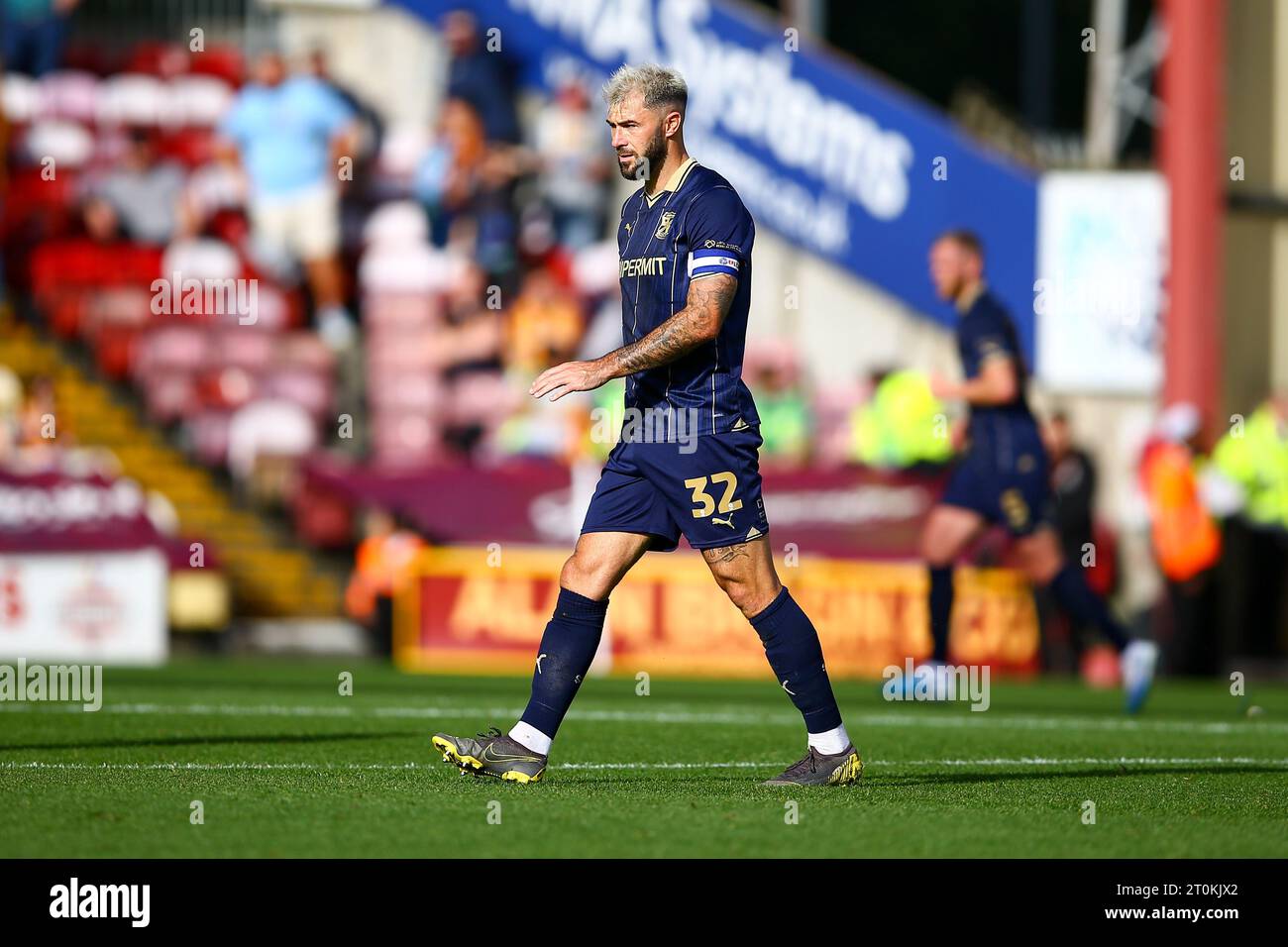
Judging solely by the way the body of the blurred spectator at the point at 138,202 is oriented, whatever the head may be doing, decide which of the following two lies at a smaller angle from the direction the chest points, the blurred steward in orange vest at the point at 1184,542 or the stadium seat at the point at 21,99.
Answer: the blurred steward in orange vest

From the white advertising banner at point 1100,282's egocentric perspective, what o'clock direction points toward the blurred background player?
The blurred background player is roughly at 12 o'clock from the white advertising banner.

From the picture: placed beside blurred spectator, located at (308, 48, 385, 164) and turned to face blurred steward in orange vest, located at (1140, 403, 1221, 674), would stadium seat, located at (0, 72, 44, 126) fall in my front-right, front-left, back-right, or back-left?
back-right

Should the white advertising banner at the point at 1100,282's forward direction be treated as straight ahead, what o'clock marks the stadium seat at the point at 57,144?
The stadium seat is roughly at 3 o'clock from the white advertising banner.

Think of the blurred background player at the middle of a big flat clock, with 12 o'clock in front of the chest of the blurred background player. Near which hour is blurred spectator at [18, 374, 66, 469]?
The blurred spectator is roughly at 1 o'clock from the blurred background player.

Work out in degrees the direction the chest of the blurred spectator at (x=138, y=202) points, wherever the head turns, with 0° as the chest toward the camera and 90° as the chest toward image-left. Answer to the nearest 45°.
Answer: approximately 0°
